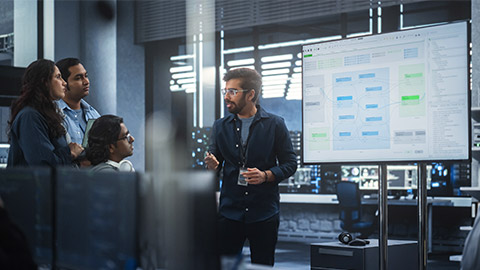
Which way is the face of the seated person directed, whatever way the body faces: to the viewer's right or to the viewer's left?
to the viewer's right

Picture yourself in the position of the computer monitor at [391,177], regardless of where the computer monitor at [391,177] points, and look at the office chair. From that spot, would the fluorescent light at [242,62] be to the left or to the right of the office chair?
right

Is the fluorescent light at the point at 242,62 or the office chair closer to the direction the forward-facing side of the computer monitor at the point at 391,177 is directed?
the office chair

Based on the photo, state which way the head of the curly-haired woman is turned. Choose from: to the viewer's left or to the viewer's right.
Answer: to the viewer's right

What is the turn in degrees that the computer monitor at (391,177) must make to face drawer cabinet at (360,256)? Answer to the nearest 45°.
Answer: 0° — it already faces it

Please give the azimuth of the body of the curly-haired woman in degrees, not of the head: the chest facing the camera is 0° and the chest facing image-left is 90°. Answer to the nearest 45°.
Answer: approximately 270°

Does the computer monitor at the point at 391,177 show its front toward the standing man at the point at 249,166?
yes

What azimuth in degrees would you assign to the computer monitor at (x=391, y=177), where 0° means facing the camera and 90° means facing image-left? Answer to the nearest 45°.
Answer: approximately 0°
